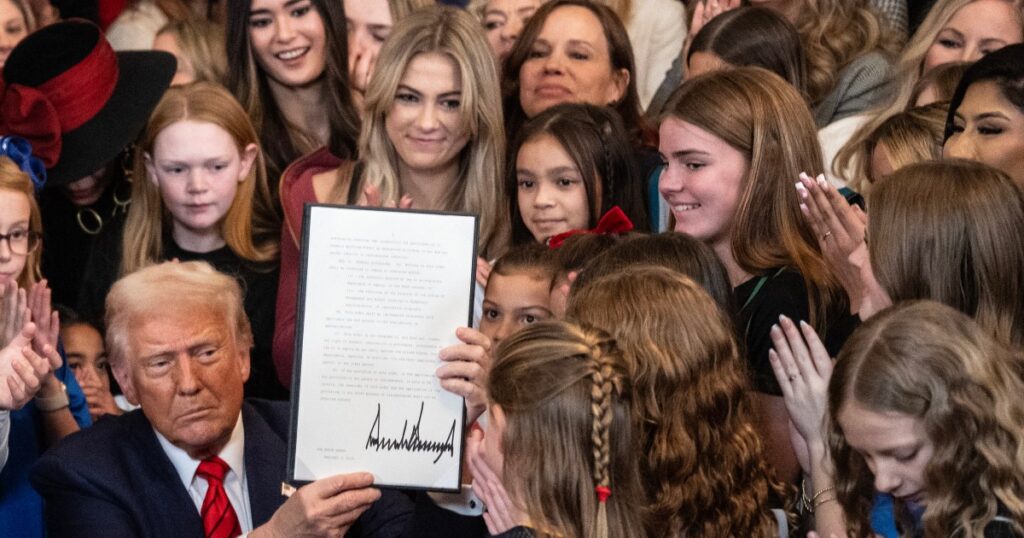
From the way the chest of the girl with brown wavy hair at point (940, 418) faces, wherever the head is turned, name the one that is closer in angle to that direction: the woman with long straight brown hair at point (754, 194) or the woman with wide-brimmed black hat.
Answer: the woman with wide-brimmed black hat

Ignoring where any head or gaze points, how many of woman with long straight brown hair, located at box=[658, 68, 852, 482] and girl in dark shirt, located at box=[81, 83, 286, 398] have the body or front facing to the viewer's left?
1

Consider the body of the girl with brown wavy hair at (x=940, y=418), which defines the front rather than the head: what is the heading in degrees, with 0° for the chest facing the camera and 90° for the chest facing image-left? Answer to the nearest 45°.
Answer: approximately 45°

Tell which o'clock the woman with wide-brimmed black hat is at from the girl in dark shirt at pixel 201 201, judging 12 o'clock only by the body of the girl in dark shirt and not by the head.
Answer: The woman with wide-brimmed black hat is roughly at 4 o'clock from the girl in dark shirt.

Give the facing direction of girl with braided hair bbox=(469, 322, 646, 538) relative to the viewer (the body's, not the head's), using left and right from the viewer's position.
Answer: facing away from the viewer and to the left of the viewer

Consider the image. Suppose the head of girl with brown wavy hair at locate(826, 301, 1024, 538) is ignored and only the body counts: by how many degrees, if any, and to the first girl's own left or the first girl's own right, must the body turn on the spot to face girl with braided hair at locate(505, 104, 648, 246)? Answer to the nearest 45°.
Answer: approximately 90° to the first girl's own right

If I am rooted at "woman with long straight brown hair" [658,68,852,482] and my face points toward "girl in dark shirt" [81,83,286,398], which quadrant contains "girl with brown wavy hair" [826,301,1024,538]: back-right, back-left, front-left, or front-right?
back-left

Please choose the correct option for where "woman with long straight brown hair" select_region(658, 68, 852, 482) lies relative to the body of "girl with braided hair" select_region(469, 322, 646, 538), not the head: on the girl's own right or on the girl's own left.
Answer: on the girl's own right
